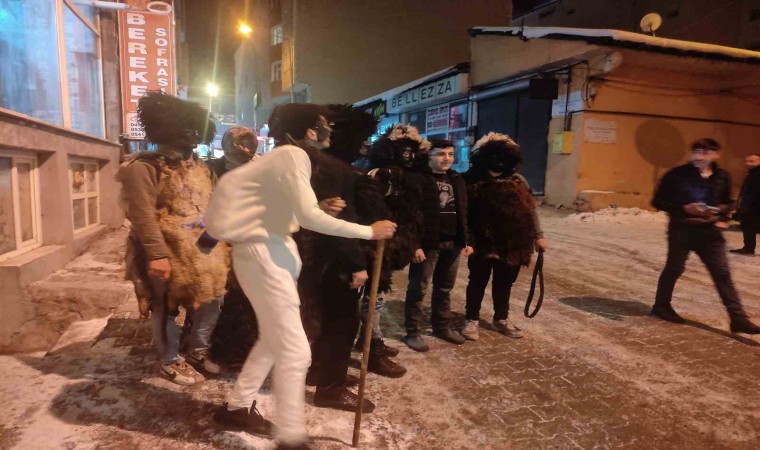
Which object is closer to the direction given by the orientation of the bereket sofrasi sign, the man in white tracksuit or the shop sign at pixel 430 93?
the man in white tracksuit

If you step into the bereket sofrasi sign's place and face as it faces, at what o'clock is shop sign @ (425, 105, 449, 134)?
The shop sign is roughly at 8 o'clock from the bereket sofrasi sign.

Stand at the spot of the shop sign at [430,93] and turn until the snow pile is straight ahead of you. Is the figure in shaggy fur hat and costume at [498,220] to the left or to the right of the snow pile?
right

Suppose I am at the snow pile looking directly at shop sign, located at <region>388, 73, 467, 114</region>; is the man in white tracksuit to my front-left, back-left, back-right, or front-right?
back-left

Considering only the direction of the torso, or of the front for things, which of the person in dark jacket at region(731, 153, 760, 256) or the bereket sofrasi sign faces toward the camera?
the bereket sofrasi sign

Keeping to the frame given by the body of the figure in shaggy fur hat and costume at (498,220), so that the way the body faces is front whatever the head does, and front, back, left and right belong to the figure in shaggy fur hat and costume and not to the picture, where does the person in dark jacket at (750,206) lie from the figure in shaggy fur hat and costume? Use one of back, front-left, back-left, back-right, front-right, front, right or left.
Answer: back-left

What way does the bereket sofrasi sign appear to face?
toward the camera

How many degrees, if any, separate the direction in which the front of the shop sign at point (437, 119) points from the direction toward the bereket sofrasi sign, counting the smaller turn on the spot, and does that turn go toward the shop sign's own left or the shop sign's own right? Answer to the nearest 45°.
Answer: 0° — it already faces it

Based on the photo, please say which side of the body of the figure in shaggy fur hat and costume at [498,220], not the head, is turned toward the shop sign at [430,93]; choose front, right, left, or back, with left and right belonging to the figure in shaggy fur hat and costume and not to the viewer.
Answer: back

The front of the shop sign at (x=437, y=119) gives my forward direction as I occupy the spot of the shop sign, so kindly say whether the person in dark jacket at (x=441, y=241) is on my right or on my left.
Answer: on my left

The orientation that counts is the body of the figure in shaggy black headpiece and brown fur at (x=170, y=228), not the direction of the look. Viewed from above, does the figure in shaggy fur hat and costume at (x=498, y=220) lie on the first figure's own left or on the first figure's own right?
on the first figure's own left

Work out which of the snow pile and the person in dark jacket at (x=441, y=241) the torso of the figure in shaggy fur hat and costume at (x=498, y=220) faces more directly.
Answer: the person in dark jacket

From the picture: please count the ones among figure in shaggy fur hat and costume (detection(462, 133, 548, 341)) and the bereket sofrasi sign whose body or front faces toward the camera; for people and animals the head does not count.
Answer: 2
